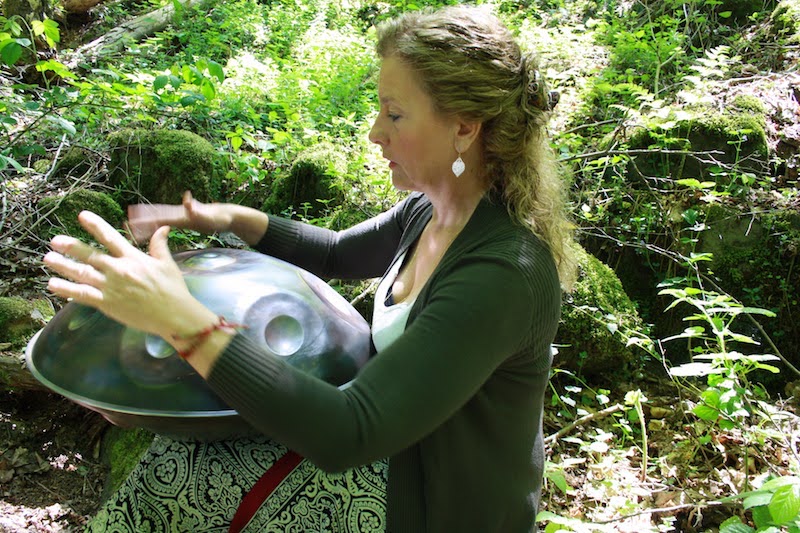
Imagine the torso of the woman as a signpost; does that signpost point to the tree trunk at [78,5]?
no

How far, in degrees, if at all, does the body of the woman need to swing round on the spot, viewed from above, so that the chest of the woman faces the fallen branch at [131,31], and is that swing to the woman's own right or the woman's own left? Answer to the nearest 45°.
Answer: approximately 90° to the woman's own right

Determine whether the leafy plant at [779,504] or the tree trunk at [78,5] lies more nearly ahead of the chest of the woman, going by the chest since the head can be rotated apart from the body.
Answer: the tree trunk

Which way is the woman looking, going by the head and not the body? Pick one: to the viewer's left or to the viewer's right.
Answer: to the viewer's left

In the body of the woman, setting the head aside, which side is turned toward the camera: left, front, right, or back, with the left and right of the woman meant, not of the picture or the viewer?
left

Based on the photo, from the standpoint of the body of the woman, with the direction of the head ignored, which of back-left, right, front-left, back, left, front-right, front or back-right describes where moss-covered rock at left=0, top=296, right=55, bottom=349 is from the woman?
front-right

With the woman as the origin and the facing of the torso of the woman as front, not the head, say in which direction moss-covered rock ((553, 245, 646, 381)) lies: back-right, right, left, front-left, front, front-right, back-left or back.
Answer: back-right

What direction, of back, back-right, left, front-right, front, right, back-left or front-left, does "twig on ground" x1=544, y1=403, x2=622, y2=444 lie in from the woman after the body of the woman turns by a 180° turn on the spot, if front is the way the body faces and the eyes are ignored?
front-left

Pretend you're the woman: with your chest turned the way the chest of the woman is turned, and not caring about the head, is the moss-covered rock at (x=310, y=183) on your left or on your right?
on your right

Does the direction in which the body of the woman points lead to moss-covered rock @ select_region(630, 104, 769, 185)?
no

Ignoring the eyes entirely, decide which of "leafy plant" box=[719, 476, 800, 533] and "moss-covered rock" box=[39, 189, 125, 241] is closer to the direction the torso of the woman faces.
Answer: the moss-covered rock

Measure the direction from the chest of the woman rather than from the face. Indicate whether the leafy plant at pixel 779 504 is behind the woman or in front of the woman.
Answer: behind
